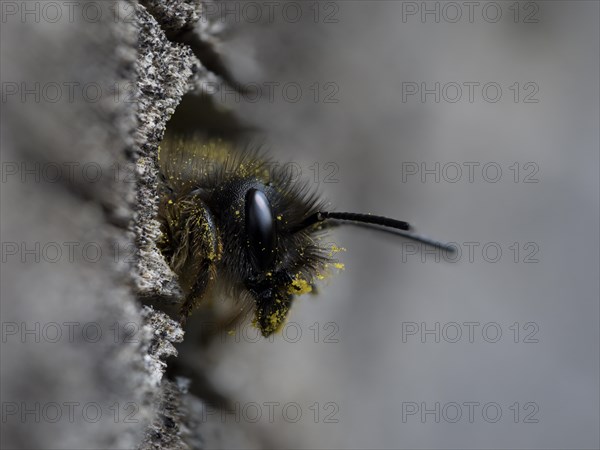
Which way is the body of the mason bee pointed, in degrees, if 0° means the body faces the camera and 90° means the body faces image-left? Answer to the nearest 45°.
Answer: approximately 270°
